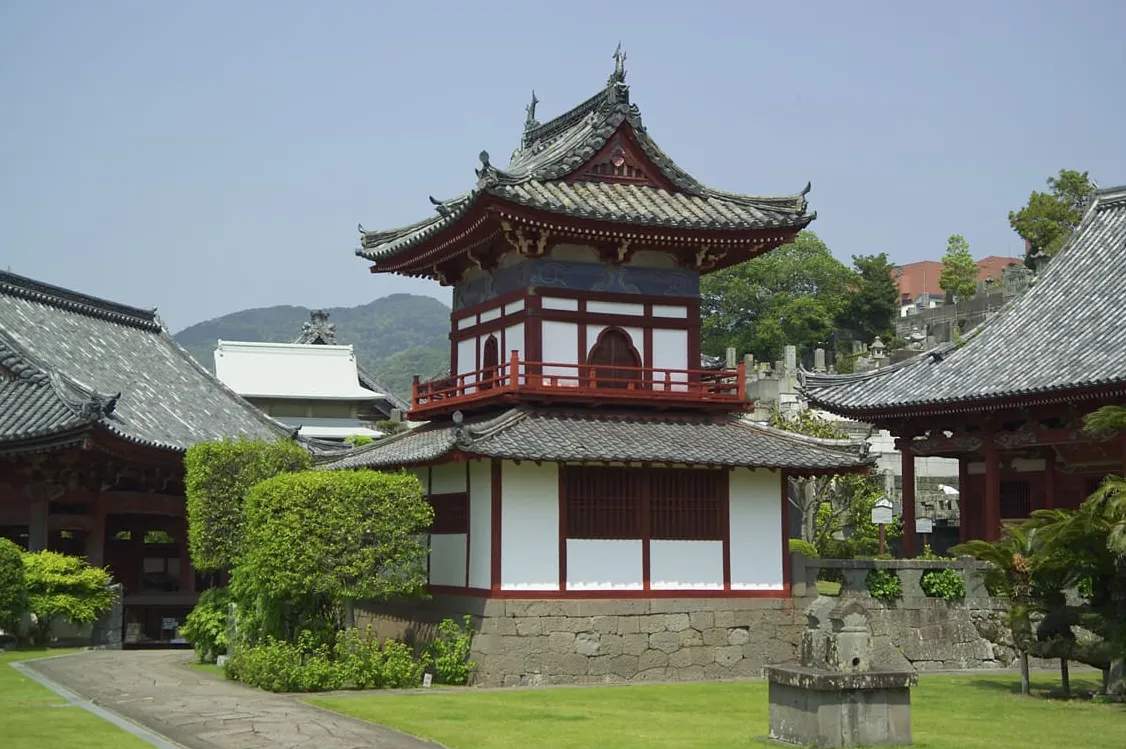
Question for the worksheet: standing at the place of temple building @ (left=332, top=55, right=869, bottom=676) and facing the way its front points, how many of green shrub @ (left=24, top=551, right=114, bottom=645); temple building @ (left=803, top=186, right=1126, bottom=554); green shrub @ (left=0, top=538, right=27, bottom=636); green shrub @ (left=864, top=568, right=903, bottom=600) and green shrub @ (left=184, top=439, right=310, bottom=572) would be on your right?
3

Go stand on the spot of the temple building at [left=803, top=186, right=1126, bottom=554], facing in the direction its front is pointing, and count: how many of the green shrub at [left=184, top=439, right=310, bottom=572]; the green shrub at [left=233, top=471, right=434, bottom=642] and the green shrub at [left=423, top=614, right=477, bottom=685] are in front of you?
3

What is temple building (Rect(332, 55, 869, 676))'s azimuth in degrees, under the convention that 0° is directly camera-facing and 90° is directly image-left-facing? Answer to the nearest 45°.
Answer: approximately 0°

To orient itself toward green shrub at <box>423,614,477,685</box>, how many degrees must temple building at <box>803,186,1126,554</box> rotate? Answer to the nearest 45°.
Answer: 0° — it already faces it

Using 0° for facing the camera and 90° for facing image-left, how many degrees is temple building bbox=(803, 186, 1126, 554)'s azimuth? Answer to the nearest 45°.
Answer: approximately 45°

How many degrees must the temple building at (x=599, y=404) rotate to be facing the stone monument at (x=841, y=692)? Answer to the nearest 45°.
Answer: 0° — it already faces it

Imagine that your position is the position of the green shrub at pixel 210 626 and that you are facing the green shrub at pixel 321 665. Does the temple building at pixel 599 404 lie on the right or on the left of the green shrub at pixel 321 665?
left

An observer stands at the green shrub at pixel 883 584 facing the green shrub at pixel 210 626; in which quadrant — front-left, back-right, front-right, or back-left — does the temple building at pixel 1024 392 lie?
back-right

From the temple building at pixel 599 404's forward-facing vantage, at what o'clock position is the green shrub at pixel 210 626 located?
The green shrub is roughly at 3 o'clock from the temple building.

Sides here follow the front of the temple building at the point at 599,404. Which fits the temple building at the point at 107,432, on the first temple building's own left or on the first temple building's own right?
on the first temple building's own right
